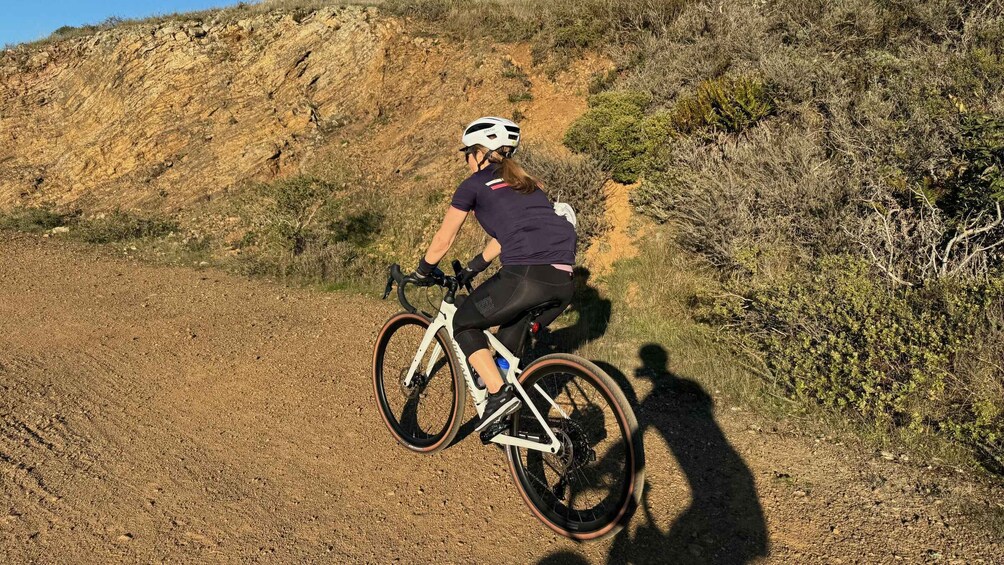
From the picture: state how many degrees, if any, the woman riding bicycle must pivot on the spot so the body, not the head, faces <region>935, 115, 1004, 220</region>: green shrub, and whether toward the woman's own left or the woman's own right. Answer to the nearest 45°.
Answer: approximately 135° to the woman's own right

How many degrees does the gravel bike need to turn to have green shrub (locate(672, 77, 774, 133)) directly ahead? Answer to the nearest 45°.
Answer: approximately 90° to its right

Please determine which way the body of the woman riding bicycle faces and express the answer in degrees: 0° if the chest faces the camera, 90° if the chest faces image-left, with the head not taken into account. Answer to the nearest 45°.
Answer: approximately 135°

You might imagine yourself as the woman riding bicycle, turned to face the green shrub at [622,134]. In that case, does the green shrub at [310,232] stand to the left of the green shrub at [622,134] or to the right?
left

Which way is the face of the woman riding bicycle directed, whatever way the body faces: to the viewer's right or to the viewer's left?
to the viewer's left

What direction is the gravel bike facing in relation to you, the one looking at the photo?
facing away from the viewer and to the left of the viewer

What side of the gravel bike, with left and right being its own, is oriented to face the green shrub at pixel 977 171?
right
